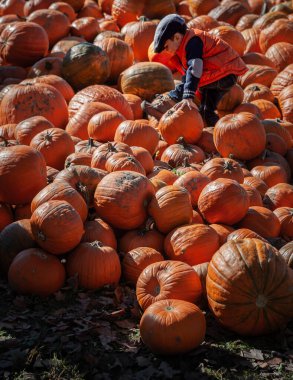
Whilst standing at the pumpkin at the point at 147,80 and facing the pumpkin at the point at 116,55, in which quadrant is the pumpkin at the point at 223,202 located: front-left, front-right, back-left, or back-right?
back-left

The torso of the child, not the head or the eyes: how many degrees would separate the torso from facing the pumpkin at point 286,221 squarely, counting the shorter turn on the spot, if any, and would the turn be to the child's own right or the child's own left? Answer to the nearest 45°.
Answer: approximately 90° to the child's own left

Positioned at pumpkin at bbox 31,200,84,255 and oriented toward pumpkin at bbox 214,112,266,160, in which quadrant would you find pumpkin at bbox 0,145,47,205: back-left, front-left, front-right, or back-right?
front-left

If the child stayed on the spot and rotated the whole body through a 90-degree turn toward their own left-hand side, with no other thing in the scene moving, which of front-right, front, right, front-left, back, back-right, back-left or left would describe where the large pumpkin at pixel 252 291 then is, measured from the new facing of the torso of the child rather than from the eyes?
front

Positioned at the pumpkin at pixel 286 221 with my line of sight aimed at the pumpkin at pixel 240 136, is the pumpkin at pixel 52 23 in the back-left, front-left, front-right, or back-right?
front-left

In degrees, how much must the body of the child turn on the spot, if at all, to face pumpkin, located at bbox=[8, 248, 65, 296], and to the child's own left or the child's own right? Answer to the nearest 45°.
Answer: approximately 90° to the child's own left

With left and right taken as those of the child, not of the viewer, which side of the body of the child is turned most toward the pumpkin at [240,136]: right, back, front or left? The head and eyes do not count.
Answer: left

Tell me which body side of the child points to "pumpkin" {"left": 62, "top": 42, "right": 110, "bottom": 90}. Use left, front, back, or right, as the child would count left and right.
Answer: front

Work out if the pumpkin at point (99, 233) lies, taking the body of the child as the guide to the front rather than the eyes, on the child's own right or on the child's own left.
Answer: on the child's own left

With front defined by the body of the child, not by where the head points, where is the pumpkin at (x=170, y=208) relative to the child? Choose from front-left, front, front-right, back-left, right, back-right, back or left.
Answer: left

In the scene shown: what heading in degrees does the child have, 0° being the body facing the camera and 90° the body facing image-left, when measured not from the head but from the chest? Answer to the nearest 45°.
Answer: approximately 90°

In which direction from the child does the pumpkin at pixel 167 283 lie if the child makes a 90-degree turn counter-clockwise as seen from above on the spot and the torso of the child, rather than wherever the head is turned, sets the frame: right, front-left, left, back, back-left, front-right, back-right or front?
front

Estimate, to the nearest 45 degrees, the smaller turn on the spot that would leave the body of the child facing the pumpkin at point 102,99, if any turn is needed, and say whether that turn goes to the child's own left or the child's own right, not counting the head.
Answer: approximately 45° to the child's own left

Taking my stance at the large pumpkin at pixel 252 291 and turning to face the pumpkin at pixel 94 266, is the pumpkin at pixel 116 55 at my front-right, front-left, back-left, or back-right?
front-right

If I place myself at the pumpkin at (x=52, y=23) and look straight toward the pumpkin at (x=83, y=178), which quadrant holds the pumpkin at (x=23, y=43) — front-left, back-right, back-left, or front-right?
front-right

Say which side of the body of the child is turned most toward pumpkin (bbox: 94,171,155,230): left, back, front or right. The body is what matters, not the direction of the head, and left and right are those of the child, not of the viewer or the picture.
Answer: left

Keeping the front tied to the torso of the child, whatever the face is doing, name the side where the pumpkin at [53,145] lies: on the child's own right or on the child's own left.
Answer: on the child's own left

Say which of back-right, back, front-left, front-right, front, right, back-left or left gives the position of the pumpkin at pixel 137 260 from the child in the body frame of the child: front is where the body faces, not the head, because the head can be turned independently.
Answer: left

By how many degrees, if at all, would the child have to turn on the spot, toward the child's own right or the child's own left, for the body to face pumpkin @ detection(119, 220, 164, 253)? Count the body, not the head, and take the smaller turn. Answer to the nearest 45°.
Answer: approximately 90° to the child's own left

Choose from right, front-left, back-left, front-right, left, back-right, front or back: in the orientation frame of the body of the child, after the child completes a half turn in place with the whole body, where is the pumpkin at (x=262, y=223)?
right
